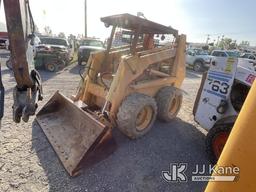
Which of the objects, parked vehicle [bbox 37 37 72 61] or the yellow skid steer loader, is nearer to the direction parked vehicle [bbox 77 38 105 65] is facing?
the yellow skid steer loader

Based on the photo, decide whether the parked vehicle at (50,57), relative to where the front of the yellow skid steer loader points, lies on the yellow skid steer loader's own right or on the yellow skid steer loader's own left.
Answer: on the yellow skid steer loader's own right

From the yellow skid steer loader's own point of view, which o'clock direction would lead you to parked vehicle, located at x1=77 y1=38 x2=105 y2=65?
The parked vehicle is roughly at 4 o'clock from the yellow skid steer loader.

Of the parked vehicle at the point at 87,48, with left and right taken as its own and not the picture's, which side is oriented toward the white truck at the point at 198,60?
left

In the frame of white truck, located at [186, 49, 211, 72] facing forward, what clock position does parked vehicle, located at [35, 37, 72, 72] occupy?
The parked vehicle is roughly at 3 o'clock from the white truck.

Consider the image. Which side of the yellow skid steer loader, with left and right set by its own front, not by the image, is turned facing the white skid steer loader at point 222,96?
left

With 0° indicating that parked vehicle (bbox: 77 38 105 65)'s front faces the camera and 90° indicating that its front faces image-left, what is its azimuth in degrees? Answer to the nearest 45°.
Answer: approximately 0°
